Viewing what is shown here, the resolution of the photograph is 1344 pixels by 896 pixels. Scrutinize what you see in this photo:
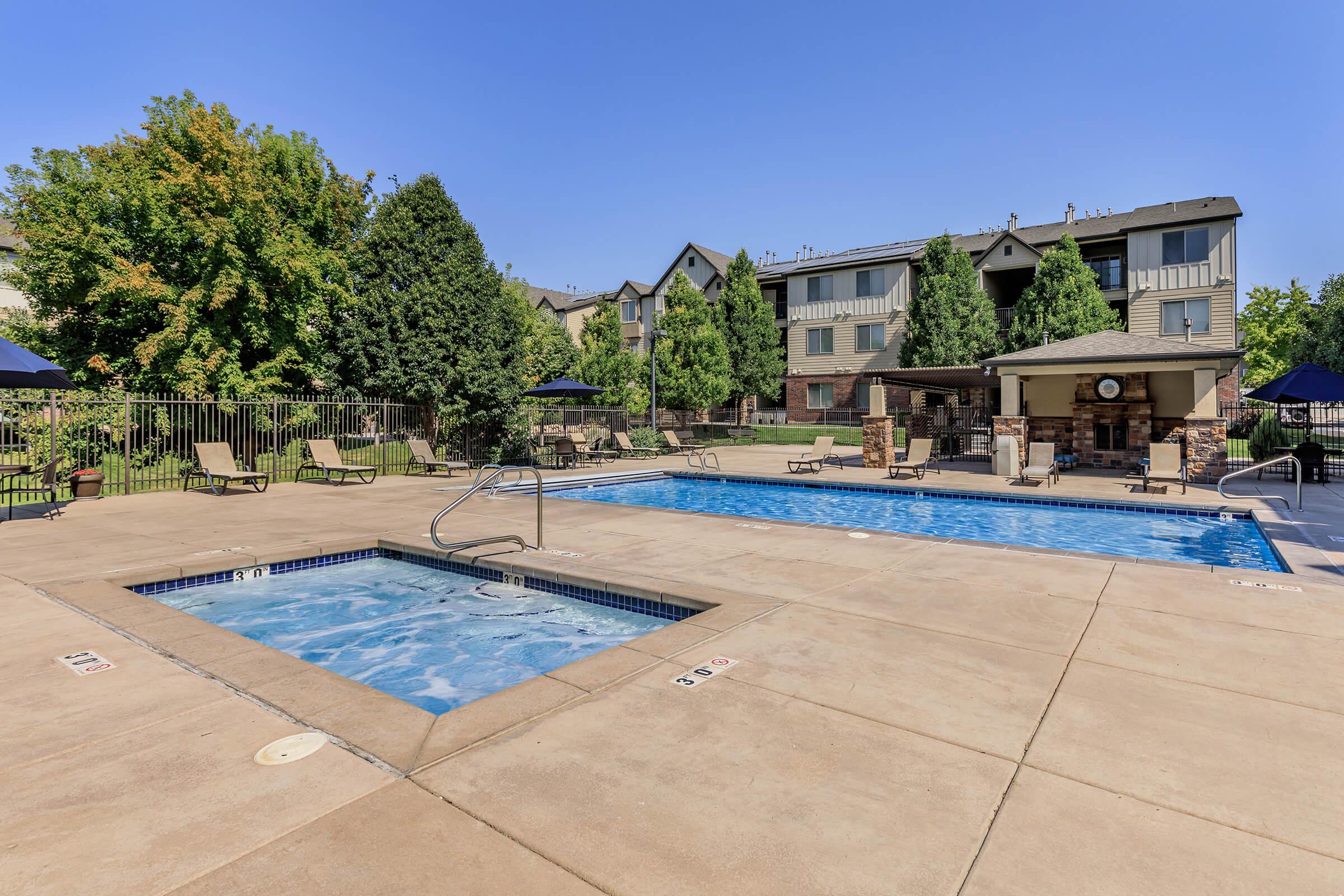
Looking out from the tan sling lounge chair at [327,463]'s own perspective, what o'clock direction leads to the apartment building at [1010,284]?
The apartment building is roughly at 10 o'clock from the tan sling lounge chair.

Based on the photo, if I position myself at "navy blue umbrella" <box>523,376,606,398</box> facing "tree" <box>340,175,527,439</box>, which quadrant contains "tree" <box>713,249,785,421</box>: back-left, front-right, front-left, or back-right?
back-right

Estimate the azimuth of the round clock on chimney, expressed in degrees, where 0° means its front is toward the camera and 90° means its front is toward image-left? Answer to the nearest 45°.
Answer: approximately 0°

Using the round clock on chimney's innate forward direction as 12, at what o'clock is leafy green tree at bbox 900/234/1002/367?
The leafy green tree is roughly at 5 o'clock from the round clock on chimney.

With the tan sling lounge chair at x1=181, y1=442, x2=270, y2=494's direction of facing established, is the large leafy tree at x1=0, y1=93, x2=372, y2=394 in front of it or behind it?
behind

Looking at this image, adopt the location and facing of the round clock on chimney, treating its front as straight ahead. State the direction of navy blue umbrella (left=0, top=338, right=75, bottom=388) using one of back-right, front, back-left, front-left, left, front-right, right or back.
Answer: front-right

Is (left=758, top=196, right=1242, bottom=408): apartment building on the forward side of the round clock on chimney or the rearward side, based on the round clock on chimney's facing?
on the rearward side

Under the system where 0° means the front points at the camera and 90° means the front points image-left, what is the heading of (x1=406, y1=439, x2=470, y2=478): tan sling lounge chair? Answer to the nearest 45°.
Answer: approximately 315°

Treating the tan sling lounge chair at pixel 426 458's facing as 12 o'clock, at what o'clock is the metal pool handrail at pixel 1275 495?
The metal pool handrail is roughly at 12 o'clock from the tan sling lounge chair.

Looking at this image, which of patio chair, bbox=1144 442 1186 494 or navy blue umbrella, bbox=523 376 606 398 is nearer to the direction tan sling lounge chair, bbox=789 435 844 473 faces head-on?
the navy blue umbrella

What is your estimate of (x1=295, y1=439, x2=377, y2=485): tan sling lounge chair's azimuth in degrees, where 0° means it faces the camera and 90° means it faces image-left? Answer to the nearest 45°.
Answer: approximately 315°

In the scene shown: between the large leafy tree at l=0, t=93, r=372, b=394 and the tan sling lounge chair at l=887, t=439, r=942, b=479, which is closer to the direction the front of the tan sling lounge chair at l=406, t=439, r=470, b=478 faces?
the tan sling lounge chair

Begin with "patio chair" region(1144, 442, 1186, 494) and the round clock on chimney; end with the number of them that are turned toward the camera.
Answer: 2

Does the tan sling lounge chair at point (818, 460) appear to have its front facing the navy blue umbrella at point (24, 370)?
yes

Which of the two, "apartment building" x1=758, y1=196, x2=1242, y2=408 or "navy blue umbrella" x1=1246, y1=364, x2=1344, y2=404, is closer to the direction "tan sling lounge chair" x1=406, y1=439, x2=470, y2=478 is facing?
the navy blue umbrella
